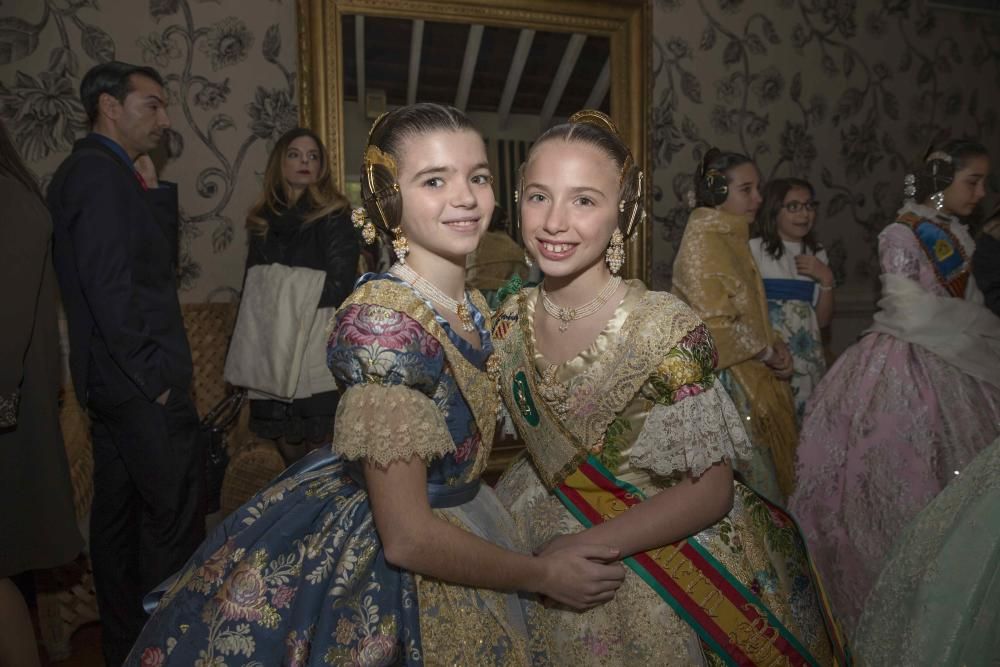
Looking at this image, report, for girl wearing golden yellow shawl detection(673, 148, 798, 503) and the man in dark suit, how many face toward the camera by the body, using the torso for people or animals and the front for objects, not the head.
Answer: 0

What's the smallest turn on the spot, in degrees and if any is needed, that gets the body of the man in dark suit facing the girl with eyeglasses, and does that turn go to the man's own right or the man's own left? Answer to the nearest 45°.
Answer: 0° — they already face them

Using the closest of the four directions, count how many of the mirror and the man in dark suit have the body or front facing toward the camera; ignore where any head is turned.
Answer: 1

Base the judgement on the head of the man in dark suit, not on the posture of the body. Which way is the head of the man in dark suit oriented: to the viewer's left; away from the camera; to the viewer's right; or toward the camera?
to the viewer's right

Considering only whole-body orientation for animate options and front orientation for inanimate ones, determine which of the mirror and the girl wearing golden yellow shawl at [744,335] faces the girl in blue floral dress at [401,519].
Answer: the mirror

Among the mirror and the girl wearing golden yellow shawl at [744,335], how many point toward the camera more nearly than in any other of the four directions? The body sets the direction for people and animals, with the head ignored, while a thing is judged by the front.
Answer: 1

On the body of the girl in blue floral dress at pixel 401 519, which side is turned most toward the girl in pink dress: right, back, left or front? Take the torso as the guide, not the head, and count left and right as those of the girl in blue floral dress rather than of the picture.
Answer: left

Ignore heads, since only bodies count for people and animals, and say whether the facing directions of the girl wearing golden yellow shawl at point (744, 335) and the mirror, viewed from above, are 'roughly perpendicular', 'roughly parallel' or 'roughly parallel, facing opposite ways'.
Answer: roughly perpendicular

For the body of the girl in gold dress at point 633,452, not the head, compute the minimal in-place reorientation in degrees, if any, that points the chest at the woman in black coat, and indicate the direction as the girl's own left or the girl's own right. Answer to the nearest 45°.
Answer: approximately 90° to the girl's own right
